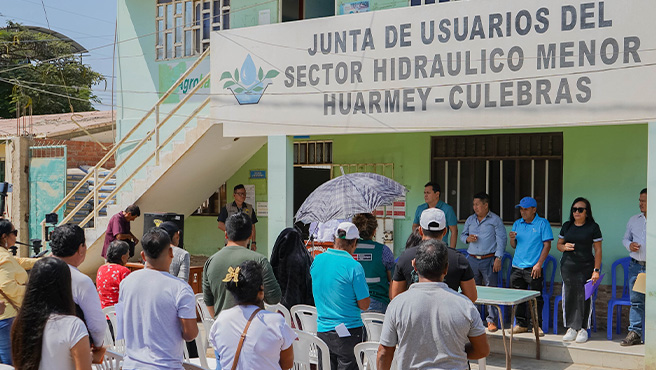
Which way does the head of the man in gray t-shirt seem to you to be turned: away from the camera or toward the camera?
away from the camera

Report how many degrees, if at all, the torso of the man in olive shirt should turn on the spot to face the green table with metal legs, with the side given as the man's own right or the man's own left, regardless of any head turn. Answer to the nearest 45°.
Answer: approximately 45° to the man's own right

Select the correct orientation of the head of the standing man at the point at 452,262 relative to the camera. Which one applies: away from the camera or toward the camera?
away from the camera

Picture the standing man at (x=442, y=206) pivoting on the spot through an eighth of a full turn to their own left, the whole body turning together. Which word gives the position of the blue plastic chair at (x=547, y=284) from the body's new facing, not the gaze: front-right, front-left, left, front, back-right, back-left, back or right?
left

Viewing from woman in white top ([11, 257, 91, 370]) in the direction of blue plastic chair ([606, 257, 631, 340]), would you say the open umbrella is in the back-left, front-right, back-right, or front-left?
front-left

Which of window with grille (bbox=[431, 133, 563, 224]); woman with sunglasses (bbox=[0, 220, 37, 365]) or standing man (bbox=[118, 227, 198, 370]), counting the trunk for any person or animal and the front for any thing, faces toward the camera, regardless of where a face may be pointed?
the window with grille

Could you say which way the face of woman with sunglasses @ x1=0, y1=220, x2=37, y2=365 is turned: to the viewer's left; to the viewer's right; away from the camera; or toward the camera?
to the viewer's right

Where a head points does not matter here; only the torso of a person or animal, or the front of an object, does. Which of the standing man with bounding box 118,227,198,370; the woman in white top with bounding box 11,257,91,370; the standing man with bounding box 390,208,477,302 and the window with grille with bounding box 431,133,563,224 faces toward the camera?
the window with grille

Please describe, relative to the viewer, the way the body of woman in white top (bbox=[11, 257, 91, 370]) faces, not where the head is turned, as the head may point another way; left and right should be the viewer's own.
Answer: facing away from the viewer and to the right of the viewer

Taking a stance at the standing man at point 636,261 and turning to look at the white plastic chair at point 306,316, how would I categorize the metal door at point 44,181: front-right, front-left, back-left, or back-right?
front-right

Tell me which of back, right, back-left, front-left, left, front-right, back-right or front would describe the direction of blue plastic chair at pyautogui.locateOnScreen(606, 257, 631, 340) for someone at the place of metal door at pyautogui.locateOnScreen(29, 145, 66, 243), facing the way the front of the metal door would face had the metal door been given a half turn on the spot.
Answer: back-right

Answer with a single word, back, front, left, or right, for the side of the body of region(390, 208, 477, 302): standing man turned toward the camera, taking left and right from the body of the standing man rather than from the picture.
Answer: back

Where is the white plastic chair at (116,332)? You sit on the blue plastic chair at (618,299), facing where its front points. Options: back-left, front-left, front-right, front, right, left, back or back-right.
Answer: front

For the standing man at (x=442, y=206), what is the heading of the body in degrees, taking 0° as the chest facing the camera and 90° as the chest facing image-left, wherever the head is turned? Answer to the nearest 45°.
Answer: approximately 45°

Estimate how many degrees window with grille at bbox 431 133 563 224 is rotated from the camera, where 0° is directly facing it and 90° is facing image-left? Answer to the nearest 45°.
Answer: approximately 0°

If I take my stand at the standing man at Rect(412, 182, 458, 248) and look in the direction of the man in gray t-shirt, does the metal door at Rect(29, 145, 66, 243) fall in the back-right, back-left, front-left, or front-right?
back-right

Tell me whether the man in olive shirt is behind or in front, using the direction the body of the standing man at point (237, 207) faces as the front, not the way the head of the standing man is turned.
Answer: in front

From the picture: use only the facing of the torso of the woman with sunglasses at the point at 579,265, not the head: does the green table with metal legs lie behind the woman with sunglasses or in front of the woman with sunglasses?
in front

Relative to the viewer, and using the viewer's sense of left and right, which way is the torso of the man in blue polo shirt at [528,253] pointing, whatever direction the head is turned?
facing the viewer and to the left of the viewer

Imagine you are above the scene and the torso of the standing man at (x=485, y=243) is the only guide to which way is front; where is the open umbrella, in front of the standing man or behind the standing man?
in front

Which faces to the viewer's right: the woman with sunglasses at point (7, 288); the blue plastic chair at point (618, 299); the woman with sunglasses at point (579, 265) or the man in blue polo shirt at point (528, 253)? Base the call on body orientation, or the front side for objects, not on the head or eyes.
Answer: the woman with sunglasses at point (7, 288)

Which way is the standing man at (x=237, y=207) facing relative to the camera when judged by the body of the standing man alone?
toward the camera
